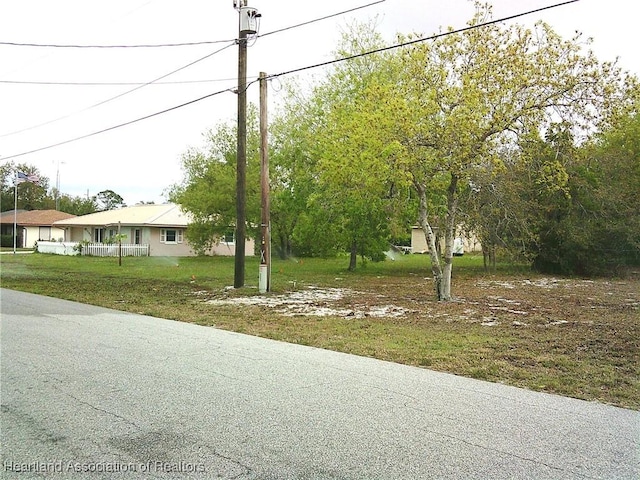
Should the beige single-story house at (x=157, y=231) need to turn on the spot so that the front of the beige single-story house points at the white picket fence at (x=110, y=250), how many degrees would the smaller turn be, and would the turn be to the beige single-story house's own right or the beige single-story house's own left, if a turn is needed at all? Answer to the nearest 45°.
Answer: approximately 45° to the beige single-story house's own right

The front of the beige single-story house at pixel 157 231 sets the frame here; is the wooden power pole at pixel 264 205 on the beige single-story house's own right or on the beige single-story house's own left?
on the beige single-story house's own left

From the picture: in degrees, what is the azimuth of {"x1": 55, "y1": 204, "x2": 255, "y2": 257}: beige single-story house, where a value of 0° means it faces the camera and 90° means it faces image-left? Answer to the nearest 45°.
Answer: approximately 45°

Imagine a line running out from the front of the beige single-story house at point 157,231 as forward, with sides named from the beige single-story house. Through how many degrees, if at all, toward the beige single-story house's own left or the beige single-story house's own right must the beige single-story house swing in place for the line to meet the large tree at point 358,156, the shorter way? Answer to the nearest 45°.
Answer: approximately 45° to the beige single-story house's own left

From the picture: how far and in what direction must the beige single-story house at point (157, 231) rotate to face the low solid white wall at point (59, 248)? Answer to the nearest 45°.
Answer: approximately 90° to its right

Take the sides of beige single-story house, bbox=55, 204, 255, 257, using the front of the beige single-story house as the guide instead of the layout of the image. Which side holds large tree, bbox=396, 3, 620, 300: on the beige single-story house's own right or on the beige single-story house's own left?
on the beige single-story house's own left
